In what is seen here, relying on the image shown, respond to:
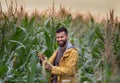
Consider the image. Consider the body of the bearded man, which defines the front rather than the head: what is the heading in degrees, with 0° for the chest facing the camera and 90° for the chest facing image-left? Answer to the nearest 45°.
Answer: approximately 45°
